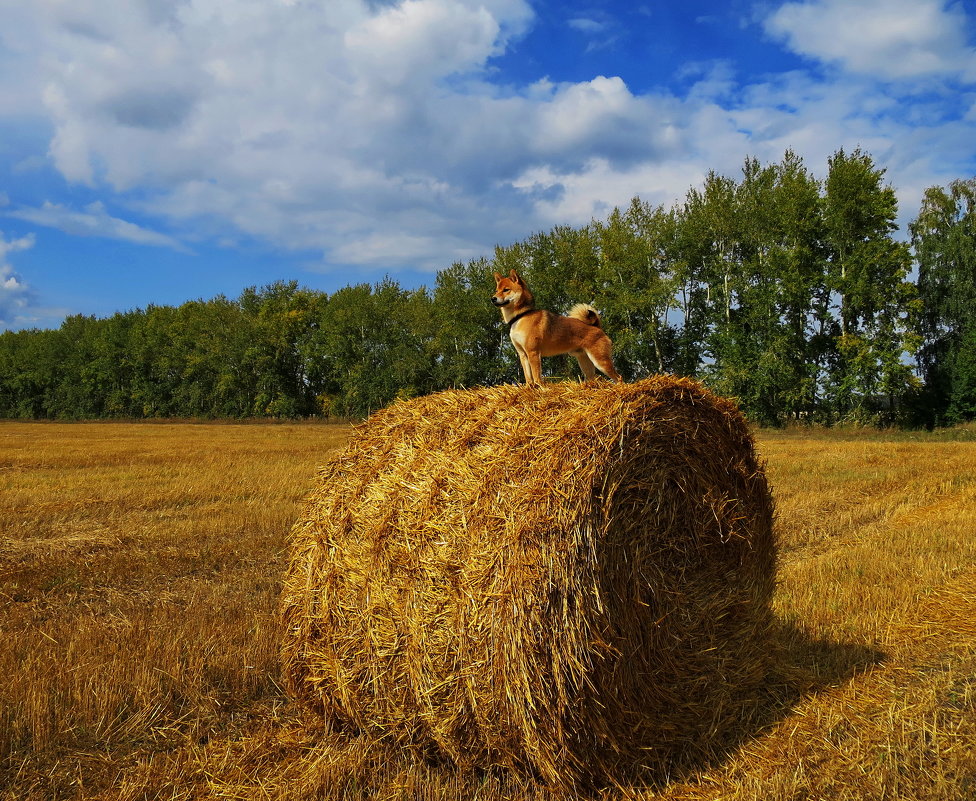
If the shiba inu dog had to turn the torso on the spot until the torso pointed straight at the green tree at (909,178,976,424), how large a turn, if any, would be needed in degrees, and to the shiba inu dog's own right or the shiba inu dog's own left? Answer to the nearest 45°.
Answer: approximately 135° to the shiba inu dog's own right

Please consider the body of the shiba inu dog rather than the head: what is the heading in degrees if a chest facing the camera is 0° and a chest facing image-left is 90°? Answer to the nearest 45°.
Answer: approximately 90°
